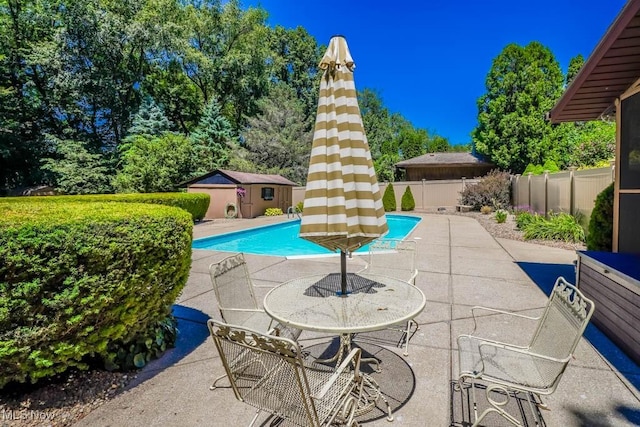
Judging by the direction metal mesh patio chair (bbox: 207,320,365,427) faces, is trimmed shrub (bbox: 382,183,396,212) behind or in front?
in front

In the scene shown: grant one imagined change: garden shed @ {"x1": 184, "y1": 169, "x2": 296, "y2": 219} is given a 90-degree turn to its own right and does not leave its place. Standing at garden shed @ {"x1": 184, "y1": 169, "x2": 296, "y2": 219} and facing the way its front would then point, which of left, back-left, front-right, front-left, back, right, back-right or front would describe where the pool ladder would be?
back-left

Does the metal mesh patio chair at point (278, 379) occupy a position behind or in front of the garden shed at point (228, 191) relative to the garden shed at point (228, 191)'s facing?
in front

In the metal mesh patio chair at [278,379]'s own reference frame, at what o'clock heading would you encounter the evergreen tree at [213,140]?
The evergreen tree is roughly at 10 o'clock from the metal mesh patio chair.

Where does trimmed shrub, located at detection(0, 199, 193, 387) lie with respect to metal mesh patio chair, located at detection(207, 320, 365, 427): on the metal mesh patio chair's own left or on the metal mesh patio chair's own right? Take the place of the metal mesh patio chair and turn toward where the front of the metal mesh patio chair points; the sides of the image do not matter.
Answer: on the metal mesh patio chair's own left

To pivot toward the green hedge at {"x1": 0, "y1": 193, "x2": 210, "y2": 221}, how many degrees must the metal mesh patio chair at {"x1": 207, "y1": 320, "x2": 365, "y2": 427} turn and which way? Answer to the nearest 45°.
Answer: approximately 45° to its left

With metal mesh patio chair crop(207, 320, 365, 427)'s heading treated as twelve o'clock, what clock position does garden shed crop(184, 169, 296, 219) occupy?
The garden shed is roughly at 10 o'clock from the metal mesh patio chair.

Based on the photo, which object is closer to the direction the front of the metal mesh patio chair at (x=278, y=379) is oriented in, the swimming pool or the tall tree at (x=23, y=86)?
the swimming pool

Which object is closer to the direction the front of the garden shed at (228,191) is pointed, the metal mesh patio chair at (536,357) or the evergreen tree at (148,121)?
the metal mesh patio chair

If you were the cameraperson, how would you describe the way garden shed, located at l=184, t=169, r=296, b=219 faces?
facing the viewer and to the right of the viewer

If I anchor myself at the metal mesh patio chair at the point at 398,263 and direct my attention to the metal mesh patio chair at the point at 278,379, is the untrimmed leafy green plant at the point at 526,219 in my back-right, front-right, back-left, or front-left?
back-left

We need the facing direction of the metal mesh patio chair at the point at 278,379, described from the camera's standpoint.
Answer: facing away from the viewer and to the right of the viewer

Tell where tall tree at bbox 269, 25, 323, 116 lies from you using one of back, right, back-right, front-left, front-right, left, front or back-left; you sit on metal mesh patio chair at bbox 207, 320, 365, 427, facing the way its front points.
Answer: front-left

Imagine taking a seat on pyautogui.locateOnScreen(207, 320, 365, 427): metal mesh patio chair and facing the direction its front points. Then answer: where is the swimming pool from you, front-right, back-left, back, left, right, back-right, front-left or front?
front-left

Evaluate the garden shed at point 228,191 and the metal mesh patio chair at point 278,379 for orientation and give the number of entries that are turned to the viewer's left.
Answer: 0

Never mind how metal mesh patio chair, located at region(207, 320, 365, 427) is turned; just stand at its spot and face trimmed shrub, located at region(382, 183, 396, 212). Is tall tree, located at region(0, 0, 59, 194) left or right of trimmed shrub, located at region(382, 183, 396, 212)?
left

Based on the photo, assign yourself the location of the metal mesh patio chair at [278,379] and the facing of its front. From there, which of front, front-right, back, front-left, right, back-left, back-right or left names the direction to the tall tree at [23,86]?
left

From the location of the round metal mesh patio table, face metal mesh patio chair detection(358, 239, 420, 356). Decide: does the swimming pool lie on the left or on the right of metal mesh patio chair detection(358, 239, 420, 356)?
left

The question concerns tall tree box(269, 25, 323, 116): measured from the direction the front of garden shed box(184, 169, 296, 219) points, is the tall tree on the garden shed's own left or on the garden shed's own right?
on the garden shed's own left
